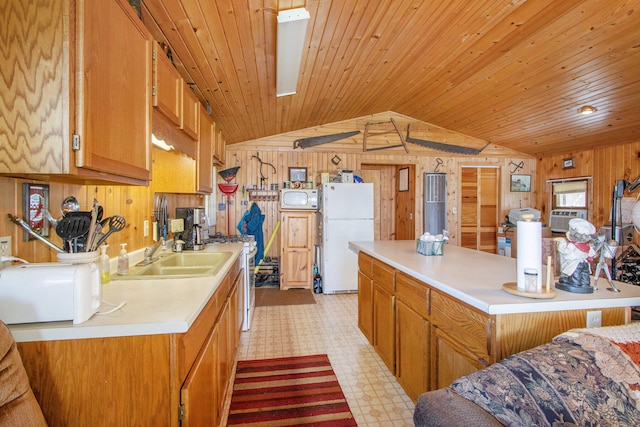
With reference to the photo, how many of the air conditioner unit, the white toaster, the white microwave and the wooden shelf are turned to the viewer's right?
1

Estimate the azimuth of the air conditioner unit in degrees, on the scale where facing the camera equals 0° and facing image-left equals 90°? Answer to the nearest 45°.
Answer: approximately 0°

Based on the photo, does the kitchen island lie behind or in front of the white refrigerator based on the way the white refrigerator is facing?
in front

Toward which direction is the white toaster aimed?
to the viewer's right

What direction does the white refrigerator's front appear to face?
toward the camera

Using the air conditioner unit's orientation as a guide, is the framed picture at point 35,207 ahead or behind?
ahead

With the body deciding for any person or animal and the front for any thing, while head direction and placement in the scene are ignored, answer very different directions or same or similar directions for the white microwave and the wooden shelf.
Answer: same or similar directions

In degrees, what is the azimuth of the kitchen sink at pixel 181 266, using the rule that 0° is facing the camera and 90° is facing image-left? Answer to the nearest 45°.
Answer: approximately 270°

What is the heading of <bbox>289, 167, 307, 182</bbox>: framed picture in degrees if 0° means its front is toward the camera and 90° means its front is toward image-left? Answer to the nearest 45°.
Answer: approximately 0°

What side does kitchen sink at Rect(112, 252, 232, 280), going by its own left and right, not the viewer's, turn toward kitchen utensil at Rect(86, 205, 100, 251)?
right

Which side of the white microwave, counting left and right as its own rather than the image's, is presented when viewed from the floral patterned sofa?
front

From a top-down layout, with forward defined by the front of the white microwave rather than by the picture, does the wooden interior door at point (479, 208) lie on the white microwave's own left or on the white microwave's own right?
on the white microwave's own left

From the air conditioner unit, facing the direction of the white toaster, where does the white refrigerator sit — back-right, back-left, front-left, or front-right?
front-right

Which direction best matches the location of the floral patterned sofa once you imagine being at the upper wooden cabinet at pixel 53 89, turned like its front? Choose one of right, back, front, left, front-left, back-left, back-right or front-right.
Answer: front

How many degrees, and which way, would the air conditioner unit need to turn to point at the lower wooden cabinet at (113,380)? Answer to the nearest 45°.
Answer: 0° — it already faces it
